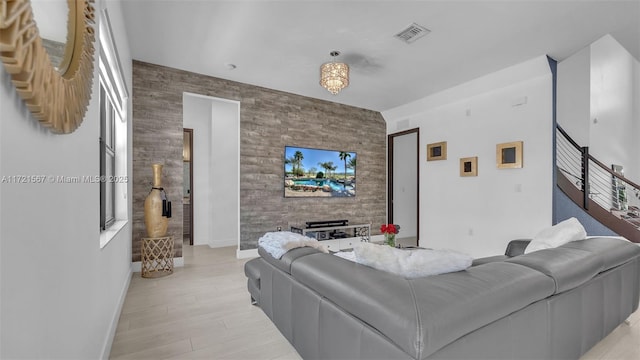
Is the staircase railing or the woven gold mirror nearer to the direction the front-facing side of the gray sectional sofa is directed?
the staircase railing

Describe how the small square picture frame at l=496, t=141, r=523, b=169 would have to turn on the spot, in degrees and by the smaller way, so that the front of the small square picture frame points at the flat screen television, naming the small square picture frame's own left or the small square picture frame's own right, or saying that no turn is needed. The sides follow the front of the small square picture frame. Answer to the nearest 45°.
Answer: approximately 45° to the small square picture frame's own right

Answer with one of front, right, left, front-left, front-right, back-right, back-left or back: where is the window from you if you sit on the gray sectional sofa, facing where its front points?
left

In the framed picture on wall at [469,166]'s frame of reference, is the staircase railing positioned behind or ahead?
behind

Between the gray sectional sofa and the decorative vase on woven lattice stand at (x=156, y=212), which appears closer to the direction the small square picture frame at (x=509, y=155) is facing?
the decorative vase on woven lattice stand

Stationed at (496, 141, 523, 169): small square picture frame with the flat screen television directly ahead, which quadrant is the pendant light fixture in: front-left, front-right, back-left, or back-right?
front-left

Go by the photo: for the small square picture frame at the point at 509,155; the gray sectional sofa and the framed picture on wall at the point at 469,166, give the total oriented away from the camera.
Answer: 1

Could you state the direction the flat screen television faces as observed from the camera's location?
facing the viewer and to the right of the viewer

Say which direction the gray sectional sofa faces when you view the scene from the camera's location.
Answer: facing away from the viewer

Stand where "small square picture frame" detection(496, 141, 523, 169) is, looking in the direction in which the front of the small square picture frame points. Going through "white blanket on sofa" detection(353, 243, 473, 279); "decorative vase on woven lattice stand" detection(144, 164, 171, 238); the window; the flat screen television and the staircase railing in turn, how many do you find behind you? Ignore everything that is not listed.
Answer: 1

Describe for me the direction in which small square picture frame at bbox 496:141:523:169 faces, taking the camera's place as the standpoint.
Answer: facing the viewer and to the left of the viewer

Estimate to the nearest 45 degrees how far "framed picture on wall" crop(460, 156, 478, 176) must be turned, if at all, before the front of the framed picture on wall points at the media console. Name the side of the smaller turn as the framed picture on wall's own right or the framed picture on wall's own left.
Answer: approximately 45° to the framed picture on wall's own right

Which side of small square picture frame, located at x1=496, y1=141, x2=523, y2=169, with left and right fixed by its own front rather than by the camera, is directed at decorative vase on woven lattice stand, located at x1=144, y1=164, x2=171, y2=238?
front
